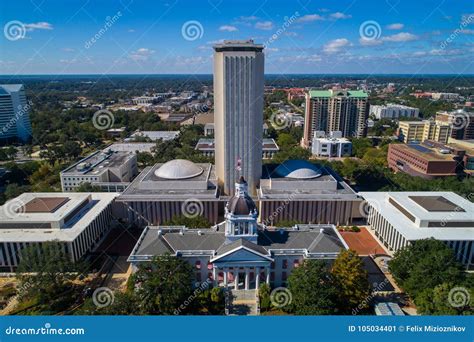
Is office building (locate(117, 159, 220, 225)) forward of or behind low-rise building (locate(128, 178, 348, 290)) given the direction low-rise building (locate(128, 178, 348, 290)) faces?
behind

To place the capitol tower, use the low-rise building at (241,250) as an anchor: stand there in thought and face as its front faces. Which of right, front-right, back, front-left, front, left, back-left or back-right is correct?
back

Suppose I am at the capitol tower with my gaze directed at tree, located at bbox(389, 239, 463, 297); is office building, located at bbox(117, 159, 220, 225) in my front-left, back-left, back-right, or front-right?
back-right

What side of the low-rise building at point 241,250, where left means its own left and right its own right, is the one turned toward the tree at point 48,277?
right

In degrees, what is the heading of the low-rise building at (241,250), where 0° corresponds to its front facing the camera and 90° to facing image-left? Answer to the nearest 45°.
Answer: approximately 0°

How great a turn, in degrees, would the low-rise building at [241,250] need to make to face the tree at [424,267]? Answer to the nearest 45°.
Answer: approximately 90° to its left

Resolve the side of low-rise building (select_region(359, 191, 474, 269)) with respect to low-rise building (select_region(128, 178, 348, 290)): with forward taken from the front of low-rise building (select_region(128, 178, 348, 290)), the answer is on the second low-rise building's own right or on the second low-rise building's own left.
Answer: on the second low-rise building's own left

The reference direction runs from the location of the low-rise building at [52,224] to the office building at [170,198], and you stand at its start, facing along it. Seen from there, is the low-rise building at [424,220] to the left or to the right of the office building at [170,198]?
right
